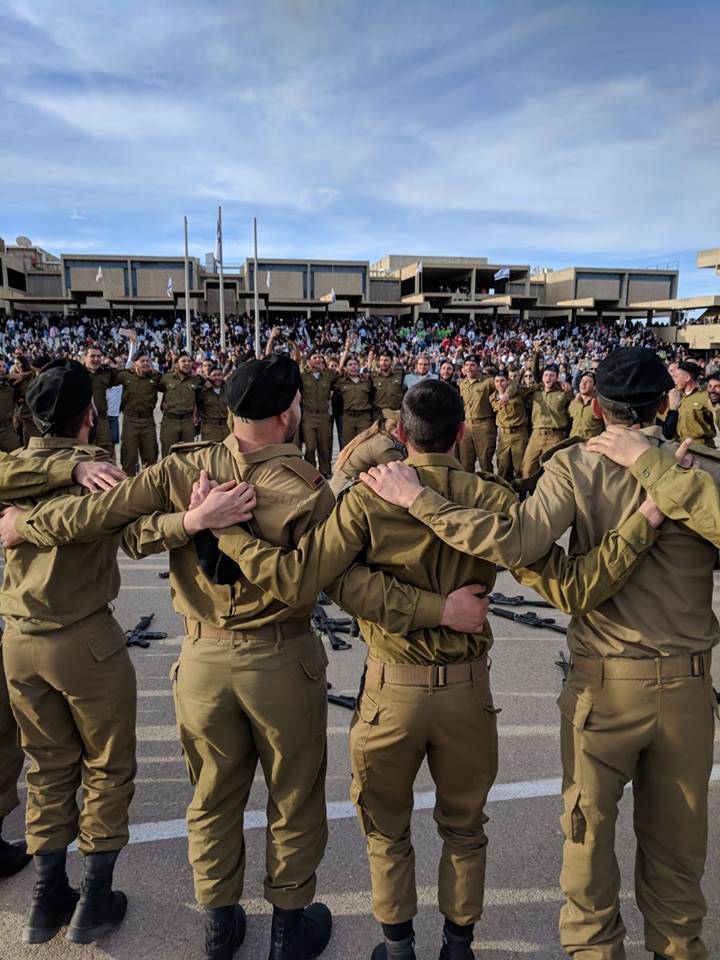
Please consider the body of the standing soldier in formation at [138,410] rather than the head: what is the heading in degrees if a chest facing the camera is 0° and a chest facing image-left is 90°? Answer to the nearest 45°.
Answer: approximately 0°

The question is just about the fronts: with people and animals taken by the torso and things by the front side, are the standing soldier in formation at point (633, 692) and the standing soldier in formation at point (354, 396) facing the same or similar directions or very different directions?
very different directions

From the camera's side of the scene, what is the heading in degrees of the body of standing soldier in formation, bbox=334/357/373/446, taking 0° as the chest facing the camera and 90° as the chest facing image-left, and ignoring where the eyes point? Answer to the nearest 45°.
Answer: approximately 0°

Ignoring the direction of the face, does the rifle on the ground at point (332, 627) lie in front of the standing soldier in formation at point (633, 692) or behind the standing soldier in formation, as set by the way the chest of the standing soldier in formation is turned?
in front

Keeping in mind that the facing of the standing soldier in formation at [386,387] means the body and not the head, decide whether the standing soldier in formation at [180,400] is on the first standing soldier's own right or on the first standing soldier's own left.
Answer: on the first standing soldier's own right

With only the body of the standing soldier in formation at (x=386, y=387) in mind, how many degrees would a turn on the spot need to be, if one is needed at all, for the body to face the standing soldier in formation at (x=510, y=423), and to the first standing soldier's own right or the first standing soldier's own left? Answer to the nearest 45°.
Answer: approximately 90° to the first standing soldier's own left

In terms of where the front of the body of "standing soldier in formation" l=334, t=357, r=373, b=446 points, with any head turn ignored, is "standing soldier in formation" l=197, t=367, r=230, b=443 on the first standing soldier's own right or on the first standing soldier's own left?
on the first standing soldier's own right

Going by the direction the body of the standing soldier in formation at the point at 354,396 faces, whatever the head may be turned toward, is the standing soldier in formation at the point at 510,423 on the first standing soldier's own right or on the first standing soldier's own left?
on the first standing soldier's own left

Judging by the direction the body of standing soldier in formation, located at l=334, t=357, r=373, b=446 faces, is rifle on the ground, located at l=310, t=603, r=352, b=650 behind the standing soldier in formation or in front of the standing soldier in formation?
in front

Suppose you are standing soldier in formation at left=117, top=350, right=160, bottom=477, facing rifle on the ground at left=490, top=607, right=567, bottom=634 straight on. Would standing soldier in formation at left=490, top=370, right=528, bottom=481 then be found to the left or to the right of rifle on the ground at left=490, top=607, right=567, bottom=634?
left

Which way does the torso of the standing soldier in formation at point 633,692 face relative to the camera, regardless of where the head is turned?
away from the camera

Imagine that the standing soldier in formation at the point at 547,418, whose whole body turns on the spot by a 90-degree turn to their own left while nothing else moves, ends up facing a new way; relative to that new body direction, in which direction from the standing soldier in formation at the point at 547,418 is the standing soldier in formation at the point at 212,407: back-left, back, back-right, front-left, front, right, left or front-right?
back
